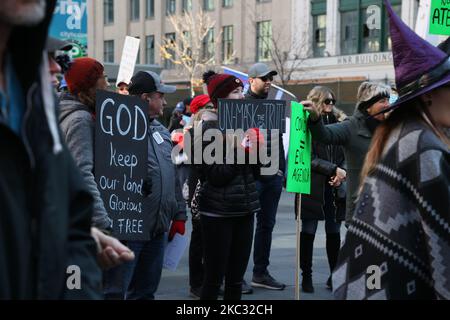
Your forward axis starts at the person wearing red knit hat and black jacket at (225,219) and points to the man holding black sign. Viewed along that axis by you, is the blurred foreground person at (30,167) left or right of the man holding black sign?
left

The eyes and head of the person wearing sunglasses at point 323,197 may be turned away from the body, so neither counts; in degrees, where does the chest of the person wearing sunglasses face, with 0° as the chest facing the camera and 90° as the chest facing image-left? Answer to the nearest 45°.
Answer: approximately 315°

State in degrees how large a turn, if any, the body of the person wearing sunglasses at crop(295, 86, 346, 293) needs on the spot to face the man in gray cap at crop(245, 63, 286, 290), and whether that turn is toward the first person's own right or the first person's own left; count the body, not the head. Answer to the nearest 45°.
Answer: approximately 135° to the first person's own right

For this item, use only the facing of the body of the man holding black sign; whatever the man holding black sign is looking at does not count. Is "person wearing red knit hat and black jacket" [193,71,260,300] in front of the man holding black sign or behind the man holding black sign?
in front

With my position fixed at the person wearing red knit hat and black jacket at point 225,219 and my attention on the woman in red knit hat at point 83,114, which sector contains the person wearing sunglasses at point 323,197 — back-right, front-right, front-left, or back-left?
back-right
